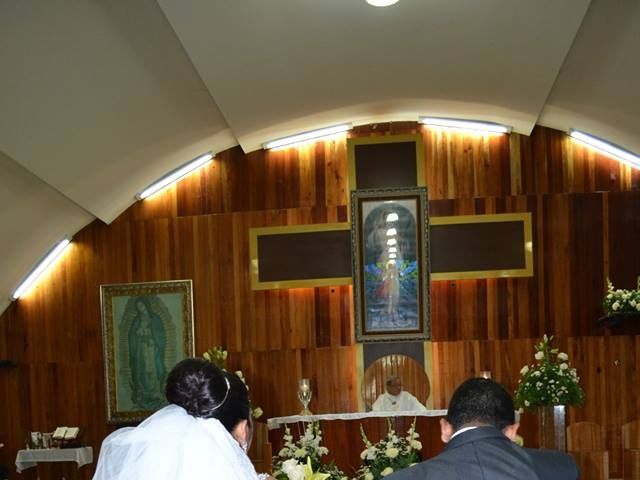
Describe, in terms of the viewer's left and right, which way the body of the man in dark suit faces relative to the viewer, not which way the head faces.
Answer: facing away from the viewer

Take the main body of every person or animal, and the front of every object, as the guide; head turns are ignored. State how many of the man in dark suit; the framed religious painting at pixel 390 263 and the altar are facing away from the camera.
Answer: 1

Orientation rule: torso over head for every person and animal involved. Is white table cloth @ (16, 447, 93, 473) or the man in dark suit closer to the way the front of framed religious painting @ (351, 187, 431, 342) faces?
the man in dark suit

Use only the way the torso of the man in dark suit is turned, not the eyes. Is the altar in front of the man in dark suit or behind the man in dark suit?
in front

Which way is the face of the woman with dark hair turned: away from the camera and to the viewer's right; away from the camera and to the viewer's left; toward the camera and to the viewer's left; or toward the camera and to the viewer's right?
away from the camera and to the viewer's right

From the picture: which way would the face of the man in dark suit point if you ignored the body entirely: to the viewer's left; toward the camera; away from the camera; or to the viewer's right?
away from the camera

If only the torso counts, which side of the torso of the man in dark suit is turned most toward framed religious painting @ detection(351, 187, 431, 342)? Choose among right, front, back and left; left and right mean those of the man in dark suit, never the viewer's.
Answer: front
